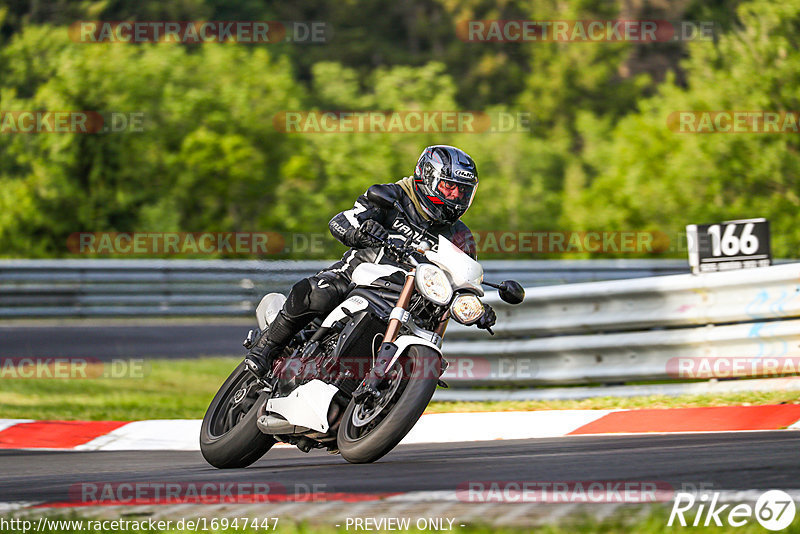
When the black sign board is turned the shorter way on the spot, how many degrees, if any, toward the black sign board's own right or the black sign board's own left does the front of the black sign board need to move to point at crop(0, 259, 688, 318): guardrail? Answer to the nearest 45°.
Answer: approximately 135° to the black sign board's own right

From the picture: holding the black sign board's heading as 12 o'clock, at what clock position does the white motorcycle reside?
The white motorcycle is roughly at 1 o'clock from the black sign board.

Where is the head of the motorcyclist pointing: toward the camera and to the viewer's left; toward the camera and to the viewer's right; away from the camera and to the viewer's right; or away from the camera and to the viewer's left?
toward the camera and to the viewer's right

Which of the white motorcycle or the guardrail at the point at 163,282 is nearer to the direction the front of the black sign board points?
the white motorcycle

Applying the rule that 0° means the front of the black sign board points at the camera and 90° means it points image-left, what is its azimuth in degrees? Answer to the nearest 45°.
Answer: approximately 0°

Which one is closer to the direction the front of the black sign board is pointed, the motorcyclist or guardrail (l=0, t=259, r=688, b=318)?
the motorcyclist

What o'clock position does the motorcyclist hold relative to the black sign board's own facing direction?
The motorcyclist is roughly at 1 o'clock from the black sign board.
